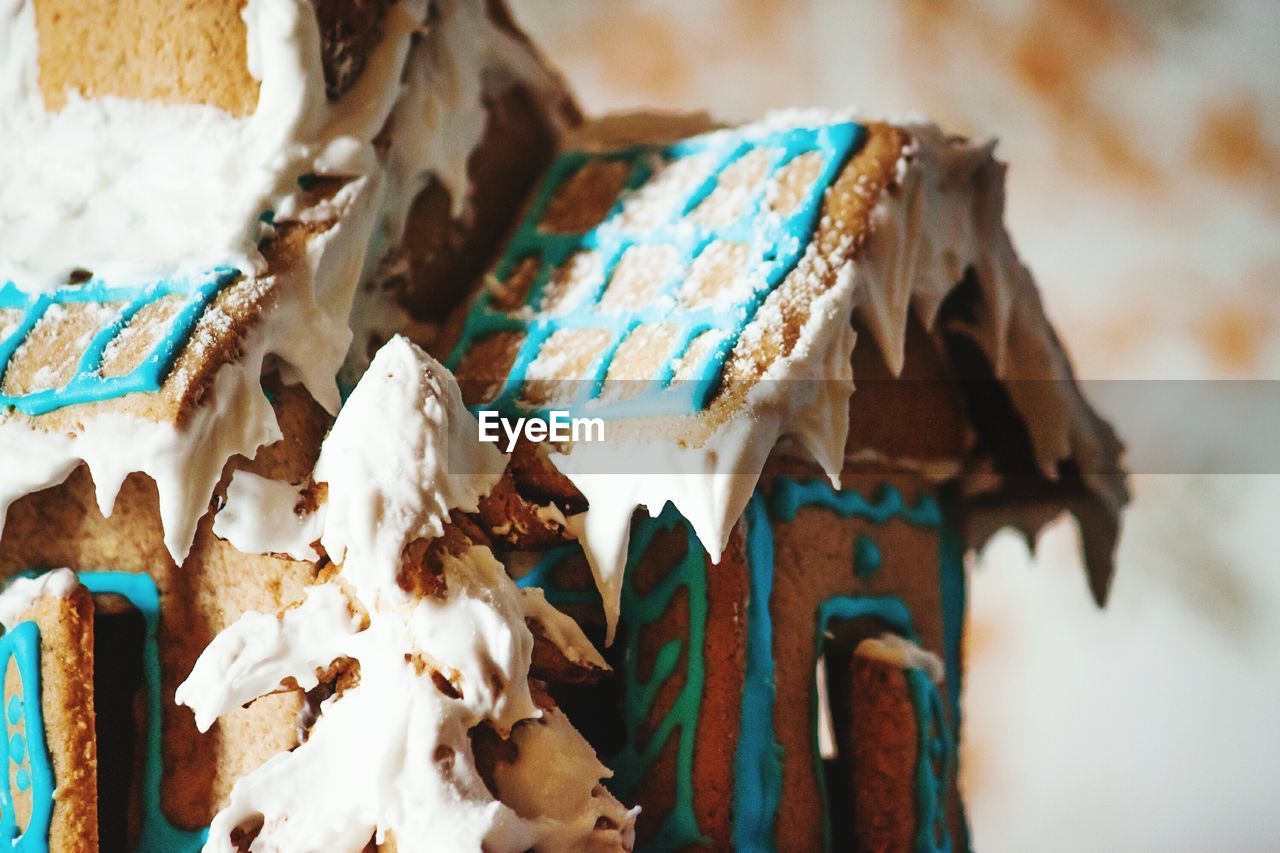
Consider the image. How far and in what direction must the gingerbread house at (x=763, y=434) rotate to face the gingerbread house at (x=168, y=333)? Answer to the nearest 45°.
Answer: approximately 135° to its right

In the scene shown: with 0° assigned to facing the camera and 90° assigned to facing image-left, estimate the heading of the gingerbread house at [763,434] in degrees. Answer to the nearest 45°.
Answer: approximately 315°
